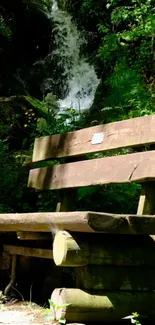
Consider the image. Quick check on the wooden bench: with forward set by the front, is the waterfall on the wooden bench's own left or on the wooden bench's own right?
on the wooden bench's own right

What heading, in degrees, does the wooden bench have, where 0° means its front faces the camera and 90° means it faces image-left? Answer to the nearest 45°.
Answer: approximately 45°
